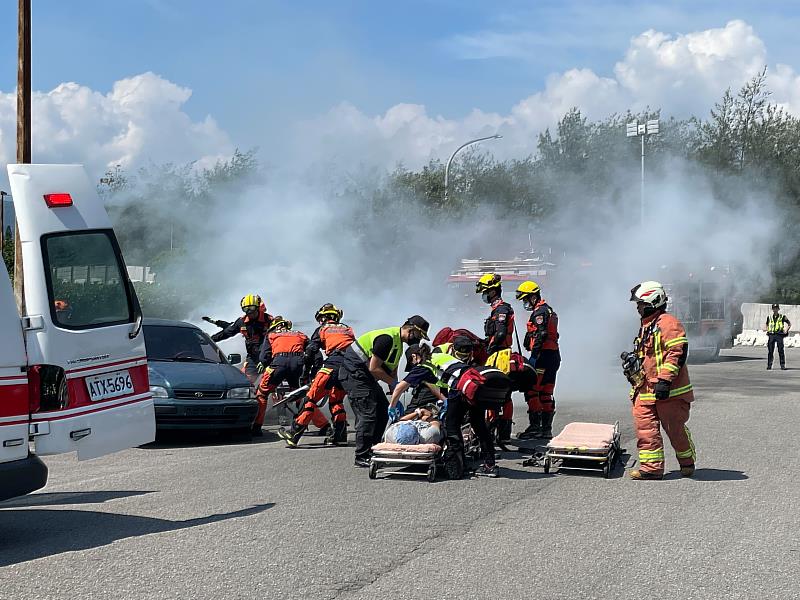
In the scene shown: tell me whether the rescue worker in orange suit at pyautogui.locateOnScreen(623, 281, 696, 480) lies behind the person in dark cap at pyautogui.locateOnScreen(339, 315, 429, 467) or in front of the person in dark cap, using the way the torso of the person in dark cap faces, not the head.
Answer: in front

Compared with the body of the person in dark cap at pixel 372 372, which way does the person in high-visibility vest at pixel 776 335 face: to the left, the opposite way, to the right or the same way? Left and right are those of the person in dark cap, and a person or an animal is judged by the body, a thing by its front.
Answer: to the right

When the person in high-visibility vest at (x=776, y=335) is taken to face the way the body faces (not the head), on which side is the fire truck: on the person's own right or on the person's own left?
on the person's own right

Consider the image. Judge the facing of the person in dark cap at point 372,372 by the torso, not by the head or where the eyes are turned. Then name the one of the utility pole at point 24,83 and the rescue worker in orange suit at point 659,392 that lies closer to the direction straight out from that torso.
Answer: the rescue worker in orange suit

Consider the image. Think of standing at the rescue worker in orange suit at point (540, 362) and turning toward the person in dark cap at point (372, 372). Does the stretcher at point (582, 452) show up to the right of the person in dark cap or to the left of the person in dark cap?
left

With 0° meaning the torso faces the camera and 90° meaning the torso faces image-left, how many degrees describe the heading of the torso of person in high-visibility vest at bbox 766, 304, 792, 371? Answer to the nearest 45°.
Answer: approximately 0°

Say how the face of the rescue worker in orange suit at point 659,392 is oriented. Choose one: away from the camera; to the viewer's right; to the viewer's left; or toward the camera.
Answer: to the viewer's left

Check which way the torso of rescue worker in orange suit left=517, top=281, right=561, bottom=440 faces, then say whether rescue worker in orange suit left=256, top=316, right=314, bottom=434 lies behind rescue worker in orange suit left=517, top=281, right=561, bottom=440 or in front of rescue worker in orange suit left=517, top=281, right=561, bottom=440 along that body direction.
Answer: in front

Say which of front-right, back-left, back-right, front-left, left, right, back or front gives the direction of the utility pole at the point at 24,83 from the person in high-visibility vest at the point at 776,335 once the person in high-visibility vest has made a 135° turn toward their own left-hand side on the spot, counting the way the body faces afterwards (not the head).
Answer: back

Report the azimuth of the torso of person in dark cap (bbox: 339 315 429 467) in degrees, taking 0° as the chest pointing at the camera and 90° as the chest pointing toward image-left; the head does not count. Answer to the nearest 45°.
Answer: approximately 270°
